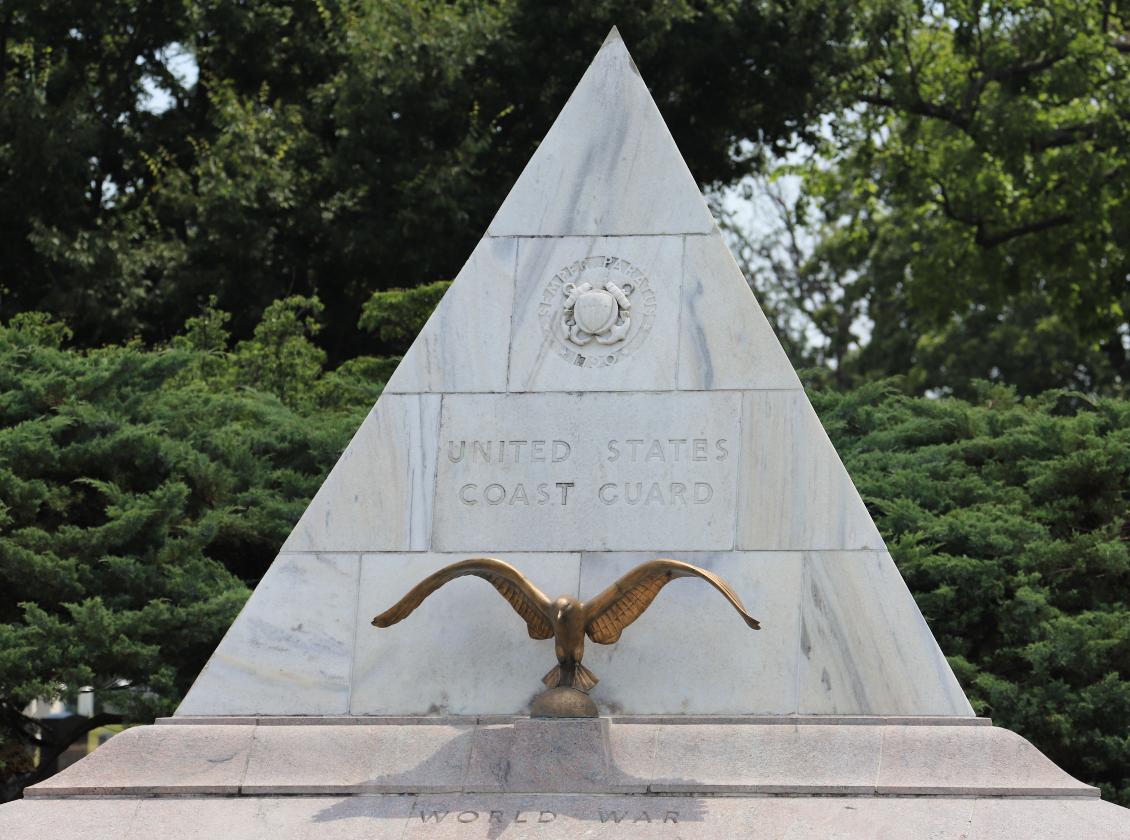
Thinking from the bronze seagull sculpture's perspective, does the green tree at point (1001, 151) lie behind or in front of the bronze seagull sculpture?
behind

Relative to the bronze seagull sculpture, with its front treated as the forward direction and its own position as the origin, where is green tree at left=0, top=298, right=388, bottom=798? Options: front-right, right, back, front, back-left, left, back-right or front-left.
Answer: back-right

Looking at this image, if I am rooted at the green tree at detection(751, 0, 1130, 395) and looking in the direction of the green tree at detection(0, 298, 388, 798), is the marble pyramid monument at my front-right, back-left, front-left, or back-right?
front-left

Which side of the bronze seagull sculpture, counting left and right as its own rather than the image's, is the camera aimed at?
front

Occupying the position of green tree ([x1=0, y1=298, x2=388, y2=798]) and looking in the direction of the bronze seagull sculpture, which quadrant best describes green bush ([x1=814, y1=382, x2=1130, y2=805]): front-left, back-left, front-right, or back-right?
front-left

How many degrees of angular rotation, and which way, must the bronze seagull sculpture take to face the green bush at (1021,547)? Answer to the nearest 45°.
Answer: approximately 135° to its left
